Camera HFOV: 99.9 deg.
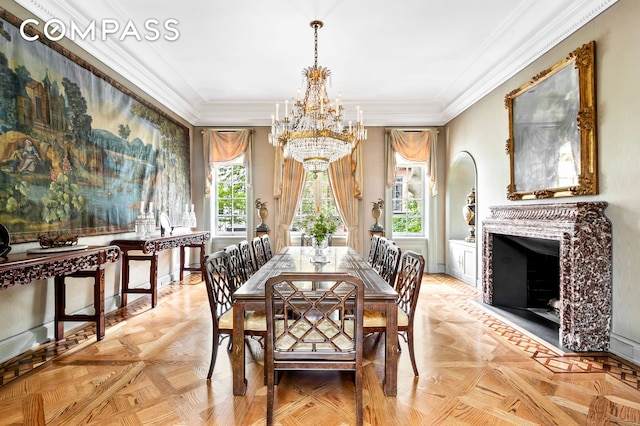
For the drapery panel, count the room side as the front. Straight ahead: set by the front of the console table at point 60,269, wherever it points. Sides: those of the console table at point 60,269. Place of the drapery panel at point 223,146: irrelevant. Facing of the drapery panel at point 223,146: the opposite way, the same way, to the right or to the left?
to the right

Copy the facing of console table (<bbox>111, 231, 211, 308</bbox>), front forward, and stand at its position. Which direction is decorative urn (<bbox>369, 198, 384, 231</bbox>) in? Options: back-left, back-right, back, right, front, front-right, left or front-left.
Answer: front-left

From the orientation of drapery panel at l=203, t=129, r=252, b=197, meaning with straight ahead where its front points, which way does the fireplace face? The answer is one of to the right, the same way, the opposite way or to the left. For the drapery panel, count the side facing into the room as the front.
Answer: to the right

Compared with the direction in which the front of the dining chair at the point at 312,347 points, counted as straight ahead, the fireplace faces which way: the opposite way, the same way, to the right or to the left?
to the left

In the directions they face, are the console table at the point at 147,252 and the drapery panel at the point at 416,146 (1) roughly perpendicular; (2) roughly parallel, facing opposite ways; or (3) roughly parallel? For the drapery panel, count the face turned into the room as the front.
roughly perpendicular

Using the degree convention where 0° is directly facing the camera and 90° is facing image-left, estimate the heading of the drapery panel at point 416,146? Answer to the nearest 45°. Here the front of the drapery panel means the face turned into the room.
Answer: approximately 0°

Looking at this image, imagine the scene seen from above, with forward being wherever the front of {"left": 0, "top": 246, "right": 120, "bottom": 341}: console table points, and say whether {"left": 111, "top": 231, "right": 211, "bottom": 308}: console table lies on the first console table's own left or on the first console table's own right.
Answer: on the first console table's own left

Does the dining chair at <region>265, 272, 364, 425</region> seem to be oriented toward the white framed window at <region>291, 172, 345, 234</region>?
yes

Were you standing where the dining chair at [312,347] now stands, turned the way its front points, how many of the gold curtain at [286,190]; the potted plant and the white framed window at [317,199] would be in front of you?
3

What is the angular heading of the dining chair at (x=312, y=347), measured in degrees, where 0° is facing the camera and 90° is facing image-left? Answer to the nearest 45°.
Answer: approximately 180°

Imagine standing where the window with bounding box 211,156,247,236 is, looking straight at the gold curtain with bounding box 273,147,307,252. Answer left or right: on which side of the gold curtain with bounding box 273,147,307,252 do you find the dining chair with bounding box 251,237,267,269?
right
